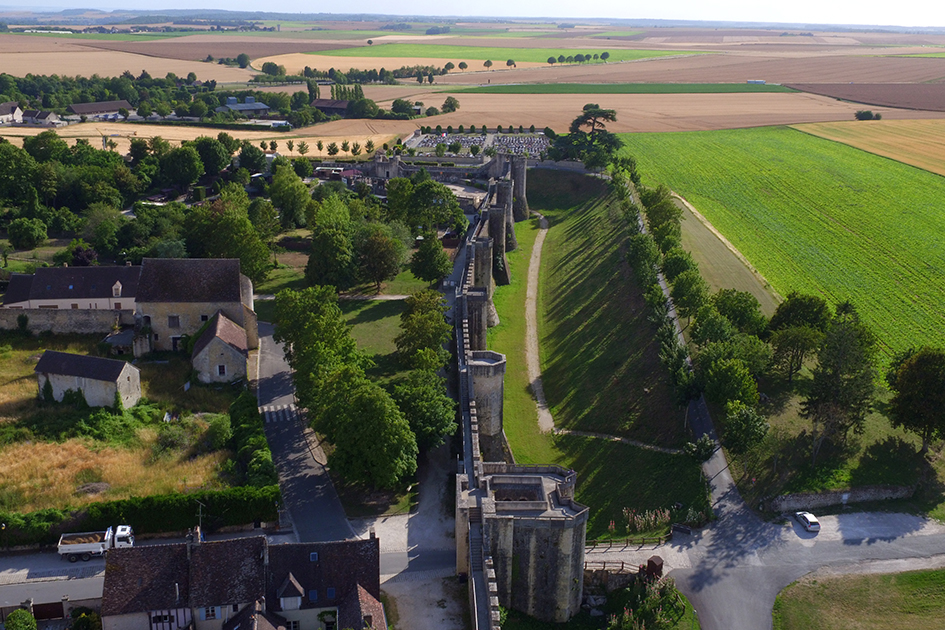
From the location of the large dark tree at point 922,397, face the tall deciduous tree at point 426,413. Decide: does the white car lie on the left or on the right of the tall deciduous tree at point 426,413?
left

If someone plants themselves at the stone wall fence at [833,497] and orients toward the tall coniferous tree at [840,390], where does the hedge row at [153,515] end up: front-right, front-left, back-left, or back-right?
back-left

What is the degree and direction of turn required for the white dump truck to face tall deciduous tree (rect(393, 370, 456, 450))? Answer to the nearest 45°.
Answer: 0° — it already faces it

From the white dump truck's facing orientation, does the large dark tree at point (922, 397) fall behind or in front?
in front

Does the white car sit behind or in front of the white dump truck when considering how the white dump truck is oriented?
in front

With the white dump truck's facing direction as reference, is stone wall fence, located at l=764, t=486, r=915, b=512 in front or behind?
in front

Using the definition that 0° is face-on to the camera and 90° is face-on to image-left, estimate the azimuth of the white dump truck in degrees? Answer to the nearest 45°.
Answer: approximately 270°
